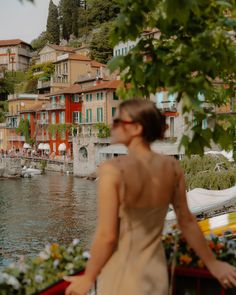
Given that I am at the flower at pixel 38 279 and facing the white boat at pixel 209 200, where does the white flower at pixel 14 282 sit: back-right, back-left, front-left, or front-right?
back-left

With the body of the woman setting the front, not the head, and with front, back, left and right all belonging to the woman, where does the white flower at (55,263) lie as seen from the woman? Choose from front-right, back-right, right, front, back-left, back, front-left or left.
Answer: front-left

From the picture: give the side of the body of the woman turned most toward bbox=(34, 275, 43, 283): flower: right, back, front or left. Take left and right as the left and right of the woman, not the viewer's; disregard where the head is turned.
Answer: left

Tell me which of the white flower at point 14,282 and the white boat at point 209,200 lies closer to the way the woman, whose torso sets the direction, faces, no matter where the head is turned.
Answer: the white boat

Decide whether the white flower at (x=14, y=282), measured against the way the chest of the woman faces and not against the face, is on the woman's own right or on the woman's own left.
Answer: on the woman's own left

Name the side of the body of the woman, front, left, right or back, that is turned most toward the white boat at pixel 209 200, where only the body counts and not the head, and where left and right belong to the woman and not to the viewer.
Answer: front

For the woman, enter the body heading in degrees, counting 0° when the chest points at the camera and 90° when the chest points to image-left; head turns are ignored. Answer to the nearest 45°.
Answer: approximately 180°
